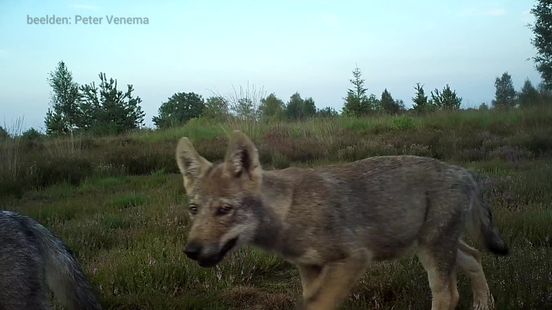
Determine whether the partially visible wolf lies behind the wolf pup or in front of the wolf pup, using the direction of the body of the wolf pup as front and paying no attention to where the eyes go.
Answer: in front

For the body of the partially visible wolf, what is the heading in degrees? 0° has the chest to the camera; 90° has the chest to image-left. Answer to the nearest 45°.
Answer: approximately 90°

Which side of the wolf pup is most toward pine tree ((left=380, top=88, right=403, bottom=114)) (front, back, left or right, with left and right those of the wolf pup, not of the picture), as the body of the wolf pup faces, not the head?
right

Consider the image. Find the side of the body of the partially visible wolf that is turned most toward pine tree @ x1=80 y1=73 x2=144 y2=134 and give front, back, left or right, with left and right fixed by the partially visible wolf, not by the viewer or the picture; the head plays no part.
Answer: right

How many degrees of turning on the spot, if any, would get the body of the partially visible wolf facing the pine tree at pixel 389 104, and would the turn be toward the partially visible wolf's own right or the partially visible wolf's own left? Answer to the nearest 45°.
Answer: approximately 135° to the partially visible wolf's own right

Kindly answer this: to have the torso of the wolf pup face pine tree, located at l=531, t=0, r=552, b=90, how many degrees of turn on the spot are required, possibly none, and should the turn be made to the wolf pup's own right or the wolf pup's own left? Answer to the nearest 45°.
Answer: approximately 135° to the wolf pup's own right

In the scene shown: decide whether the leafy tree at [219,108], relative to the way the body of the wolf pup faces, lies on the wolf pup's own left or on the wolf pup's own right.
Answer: on the wolf pup's own right

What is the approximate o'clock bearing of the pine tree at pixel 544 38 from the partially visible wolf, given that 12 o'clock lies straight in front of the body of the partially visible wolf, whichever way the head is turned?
The pine tree is roughly at 5 o'clock from the partially visible wolf.

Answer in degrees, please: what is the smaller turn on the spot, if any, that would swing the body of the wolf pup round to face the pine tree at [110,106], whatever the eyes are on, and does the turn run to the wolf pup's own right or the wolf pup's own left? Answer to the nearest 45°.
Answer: approximately 45° to the wolf pup's own right

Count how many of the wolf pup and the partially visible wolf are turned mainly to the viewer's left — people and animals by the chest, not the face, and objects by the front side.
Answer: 2

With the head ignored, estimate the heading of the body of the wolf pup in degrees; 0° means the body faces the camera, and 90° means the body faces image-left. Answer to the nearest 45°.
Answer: approximately 90°

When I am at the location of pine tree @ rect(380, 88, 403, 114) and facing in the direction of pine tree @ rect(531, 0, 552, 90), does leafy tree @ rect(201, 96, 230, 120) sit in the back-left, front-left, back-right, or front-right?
back-right
